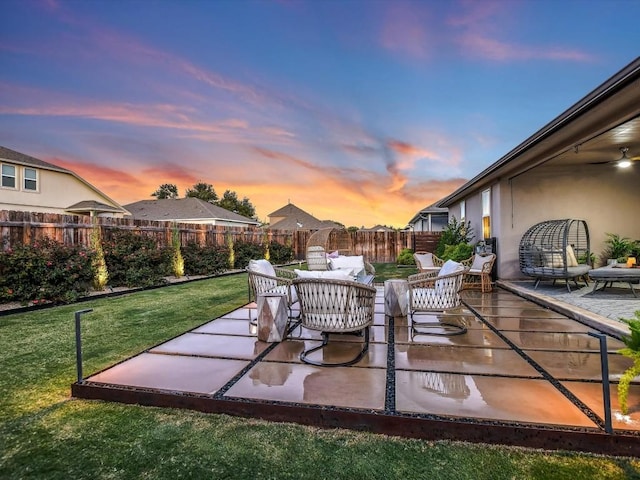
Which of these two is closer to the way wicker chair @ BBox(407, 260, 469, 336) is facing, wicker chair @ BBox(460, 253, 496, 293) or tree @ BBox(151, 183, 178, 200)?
the tree

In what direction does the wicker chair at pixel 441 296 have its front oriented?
to the viewer's left

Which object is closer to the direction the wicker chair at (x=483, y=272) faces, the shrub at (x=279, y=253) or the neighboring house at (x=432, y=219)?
the shrub

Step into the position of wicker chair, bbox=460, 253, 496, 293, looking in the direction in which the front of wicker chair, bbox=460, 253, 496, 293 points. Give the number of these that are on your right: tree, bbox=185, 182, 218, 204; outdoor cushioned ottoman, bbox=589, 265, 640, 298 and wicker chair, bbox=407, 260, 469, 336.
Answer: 1

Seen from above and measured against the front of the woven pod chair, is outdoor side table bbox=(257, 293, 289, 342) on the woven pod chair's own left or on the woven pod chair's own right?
on the woven pod chair's own right

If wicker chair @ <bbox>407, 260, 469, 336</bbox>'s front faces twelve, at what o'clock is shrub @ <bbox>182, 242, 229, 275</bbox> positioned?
The shrub is roughly at 1 o'clock from the wicker chair.

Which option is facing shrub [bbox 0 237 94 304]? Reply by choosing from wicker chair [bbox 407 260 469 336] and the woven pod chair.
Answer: the wicker chair

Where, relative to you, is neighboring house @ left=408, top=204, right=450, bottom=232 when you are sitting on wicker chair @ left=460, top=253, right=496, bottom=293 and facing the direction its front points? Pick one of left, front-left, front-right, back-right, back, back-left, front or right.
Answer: back-right

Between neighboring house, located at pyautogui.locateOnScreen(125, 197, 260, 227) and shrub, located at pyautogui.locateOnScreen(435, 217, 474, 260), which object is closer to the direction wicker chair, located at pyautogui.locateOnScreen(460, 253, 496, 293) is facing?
the neighboring house

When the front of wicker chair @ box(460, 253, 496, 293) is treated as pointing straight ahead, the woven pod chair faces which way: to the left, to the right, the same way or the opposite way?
to the left

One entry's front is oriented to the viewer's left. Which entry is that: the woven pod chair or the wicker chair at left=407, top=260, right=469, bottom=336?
the wicker chair

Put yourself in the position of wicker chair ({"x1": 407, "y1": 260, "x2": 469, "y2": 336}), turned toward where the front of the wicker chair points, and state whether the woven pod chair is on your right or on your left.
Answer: on your right
